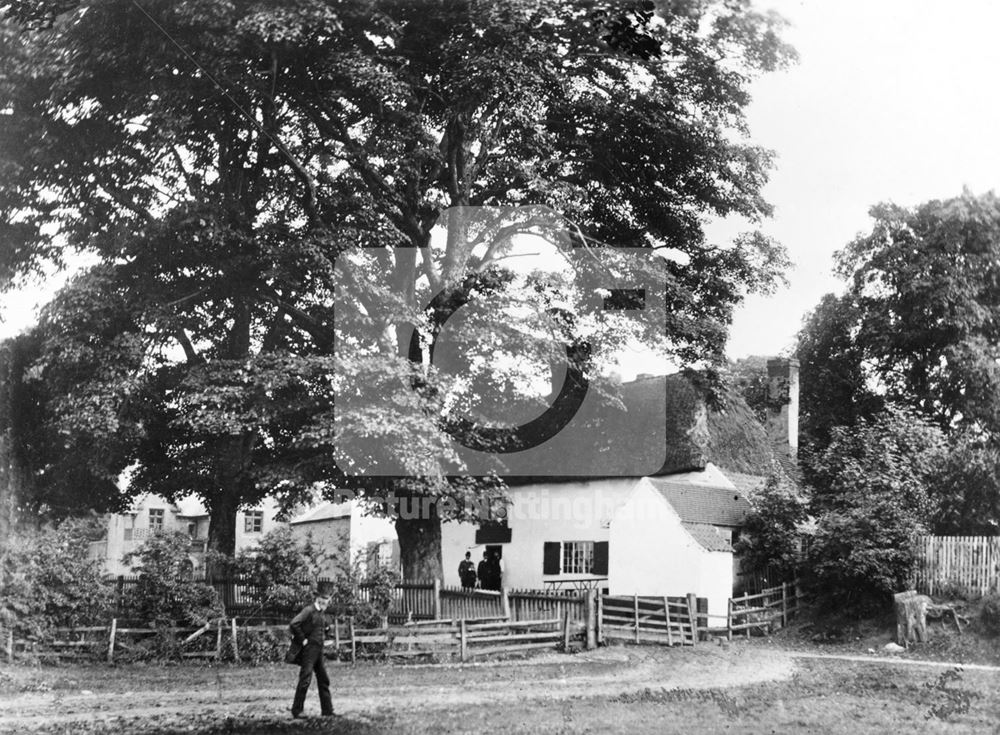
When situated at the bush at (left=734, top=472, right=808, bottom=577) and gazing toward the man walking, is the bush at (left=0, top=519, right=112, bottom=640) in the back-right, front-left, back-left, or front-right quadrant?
front-right

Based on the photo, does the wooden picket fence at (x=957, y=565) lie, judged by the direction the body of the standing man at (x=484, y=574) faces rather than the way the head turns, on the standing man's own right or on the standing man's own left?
on the standing man's own left

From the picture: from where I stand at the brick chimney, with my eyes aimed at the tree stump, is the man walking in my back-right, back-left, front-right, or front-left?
front-right

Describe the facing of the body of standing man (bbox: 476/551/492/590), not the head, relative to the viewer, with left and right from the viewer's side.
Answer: facing the viewer

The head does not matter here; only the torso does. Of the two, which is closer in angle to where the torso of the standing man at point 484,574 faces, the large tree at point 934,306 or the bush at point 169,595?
the bush

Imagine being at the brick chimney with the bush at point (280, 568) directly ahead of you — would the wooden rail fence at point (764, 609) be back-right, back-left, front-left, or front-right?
front-left

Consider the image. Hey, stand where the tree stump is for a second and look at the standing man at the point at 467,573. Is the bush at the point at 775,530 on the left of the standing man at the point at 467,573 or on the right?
right

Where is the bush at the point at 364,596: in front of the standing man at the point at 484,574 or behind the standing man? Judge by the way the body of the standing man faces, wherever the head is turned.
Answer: in front

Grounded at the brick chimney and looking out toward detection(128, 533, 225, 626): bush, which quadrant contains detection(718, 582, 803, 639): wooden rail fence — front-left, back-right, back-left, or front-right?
front-left

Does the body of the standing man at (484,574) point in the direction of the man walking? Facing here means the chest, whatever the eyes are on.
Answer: yes

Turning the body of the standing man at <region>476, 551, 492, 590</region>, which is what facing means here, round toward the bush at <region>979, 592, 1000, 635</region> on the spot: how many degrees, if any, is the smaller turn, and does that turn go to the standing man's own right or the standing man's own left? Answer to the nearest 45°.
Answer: approximately 45° to the standing man's own left

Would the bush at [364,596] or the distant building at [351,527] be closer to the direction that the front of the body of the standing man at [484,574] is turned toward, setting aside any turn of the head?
the bush
